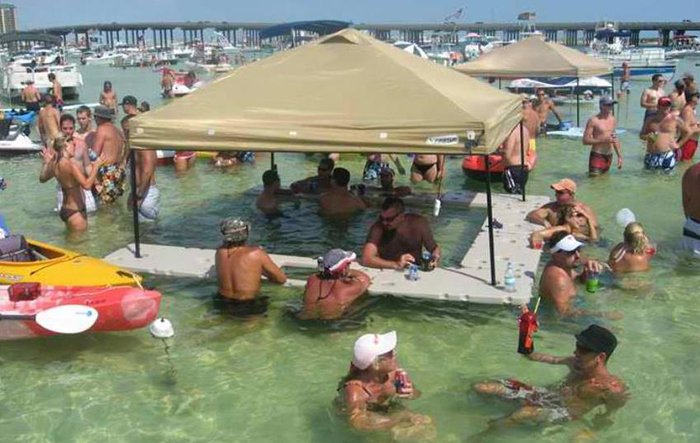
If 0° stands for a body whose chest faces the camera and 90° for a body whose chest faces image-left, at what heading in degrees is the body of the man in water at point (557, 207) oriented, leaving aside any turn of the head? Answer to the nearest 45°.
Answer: approximately 0°

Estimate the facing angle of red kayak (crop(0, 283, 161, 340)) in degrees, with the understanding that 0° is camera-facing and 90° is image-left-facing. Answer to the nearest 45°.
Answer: approximately 270°

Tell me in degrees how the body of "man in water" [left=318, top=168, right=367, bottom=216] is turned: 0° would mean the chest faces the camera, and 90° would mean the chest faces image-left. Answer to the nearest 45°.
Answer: approximately 180°

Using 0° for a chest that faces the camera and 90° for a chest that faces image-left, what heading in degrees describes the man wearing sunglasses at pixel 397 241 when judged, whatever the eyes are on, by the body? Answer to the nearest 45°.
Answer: approximately 45°

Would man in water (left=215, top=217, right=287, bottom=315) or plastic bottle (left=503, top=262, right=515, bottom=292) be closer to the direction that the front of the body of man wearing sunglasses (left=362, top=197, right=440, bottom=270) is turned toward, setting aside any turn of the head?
the man in water
